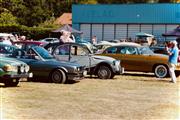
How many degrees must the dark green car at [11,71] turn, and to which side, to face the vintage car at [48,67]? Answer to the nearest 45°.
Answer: approximately 90° to its left

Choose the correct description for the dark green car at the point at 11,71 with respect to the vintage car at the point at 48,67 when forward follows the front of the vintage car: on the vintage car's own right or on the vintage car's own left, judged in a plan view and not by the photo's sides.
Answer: on the vintage car's own right

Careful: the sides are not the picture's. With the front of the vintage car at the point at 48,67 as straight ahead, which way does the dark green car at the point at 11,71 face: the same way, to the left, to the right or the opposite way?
the same way

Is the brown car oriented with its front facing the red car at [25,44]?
no
